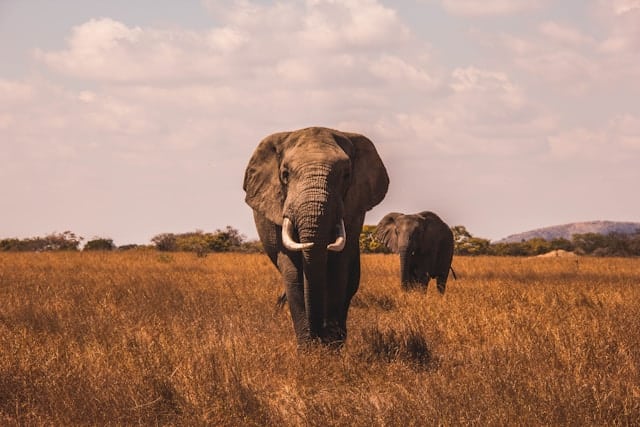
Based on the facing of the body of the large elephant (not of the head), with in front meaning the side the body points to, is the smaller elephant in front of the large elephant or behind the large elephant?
behind

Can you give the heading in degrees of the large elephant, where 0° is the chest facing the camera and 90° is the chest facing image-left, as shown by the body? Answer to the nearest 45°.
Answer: approximately 0°

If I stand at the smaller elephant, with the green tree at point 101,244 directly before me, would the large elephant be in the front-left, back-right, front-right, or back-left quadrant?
back-left

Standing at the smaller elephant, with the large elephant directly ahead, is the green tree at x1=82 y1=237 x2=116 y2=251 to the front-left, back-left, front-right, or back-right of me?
back-right

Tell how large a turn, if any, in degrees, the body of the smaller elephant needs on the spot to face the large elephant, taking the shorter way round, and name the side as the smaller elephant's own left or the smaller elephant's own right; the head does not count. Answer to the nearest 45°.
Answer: approximately 45° to the smaller elephant's own left

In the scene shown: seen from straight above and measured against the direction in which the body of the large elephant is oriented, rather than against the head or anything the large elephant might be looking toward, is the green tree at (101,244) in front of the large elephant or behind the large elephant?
behind

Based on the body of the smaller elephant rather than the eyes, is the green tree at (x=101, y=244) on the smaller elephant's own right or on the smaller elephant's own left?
on the smaller elephant's own right
